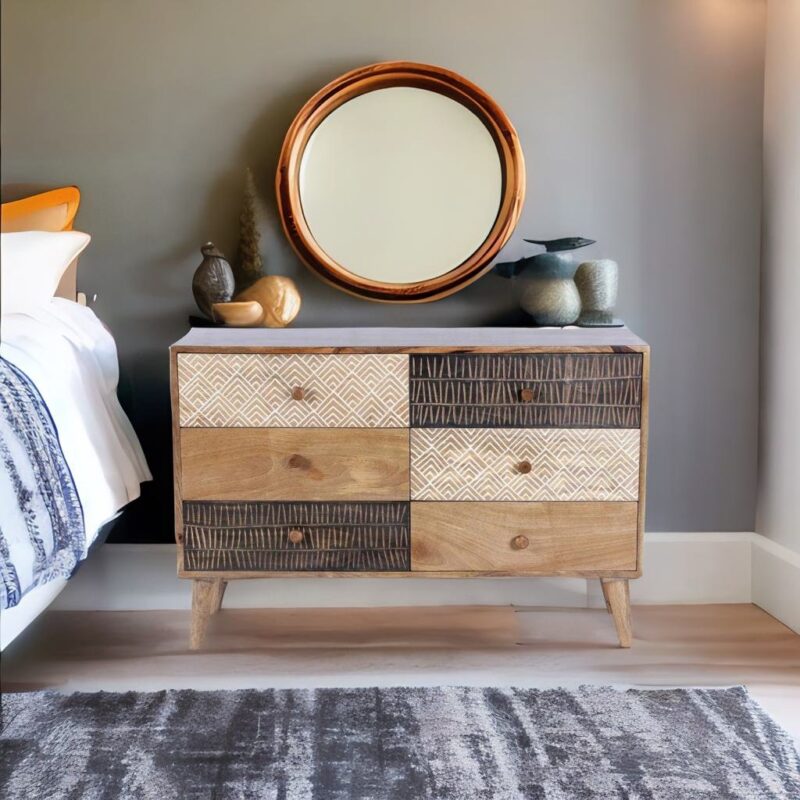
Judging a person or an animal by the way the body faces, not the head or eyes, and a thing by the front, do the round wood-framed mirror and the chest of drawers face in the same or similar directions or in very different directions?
same or similar directions

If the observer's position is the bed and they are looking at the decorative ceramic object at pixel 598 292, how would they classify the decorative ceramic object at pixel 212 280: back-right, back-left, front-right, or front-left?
front-left

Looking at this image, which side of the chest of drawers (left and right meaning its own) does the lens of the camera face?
front

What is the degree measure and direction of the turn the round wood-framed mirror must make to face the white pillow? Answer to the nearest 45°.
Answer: approximately 45° to its right

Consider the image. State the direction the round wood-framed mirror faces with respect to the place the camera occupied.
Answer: facing the viewer

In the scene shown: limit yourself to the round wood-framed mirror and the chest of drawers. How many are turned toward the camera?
2

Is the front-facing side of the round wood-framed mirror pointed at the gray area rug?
yes
